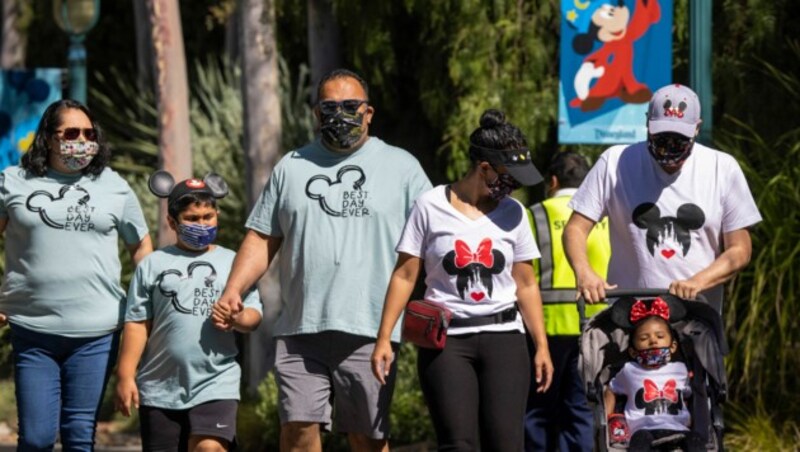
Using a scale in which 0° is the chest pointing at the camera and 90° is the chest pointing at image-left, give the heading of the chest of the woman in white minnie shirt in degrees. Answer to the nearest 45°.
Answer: approximately 0°

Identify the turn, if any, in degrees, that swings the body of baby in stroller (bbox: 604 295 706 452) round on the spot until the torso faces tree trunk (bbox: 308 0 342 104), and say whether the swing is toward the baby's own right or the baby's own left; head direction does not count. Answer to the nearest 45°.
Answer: approximately 135° to the baby's own right

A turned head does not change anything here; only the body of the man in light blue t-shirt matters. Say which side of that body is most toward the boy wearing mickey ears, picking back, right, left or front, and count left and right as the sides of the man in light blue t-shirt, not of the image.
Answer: right

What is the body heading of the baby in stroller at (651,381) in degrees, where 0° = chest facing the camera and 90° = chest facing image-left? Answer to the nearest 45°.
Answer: approximately 0°

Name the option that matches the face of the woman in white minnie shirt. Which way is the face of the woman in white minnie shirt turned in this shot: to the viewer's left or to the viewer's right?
to the viewer's right

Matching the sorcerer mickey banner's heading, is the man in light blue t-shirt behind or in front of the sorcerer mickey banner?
in front
